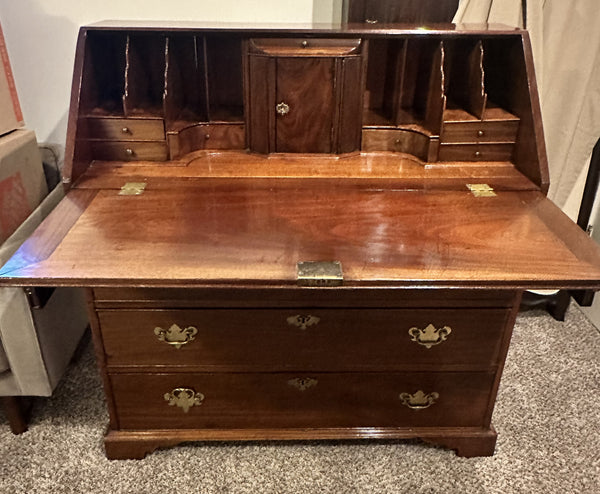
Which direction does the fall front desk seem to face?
toward the camera

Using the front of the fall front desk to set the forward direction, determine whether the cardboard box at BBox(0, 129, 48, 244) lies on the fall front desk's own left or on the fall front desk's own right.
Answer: on the fall front desk's own right

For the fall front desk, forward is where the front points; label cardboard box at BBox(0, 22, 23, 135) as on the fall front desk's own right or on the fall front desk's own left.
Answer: on the fall front desk's own right
